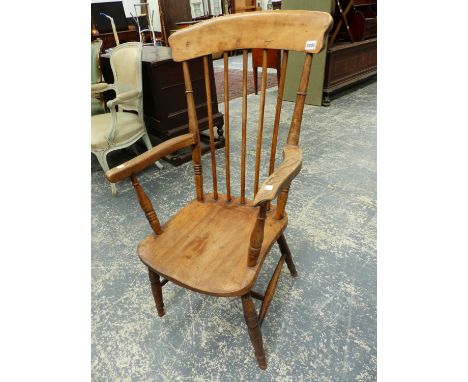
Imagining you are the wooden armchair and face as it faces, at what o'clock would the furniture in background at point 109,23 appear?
The furniture in background is roughly at 4 o'clock from the wooden armchair.

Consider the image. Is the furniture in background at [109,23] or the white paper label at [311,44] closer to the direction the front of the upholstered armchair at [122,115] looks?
the white paper label

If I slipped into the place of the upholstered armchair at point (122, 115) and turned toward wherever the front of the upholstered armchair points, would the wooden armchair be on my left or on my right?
on my left

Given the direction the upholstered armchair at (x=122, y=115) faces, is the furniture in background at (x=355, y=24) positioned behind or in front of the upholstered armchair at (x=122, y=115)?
behind

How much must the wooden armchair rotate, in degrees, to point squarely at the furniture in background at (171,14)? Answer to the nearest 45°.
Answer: approximately 135° to its right

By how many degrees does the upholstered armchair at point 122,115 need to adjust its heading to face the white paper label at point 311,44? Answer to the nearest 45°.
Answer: approximately 45° to its left

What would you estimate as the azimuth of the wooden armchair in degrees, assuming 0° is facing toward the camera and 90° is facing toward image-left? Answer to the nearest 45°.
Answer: approximately 45°
